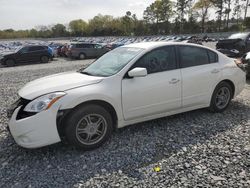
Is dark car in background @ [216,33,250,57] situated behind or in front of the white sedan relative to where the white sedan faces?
behind

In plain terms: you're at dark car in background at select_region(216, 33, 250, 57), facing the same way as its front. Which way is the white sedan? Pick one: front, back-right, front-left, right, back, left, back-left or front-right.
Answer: front-left

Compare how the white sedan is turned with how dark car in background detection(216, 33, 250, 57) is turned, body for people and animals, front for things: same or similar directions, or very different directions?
same or similar directions

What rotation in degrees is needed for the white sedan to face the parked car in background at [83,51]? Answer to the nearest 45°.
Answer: approximately 135° to its right

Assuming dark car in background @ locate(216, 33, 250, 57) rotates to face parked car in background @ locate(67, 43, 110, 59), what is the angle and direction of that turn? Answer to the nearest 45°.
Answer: approximately 45° to its right

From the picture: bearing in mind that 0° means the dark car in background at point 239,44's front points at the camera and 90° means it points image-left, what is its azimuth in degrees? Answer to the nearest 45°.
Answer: approximately 45°

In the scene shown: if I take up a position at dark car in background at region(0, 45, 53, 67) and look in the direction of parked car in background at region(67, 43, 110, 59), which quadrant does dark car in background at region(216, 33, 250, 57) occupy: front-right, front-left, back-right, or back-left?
front-right

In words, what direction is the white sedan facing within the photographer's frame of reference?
facing the viewer and to the left of the viewer

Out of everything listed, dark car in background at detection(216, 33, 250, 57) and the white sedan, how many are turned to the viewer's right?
0
